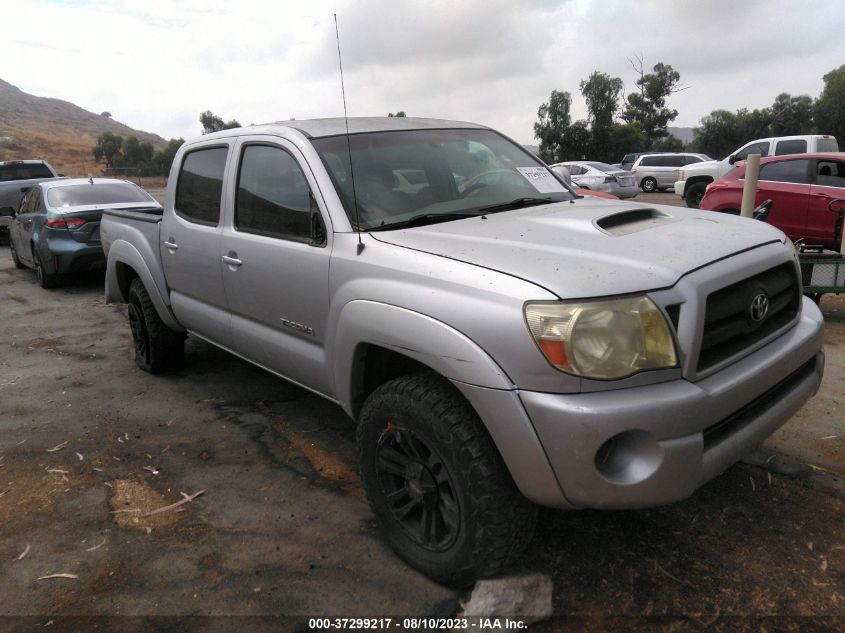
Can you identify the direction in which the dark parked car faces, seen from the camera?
facing away from the viewer and to the left of the viewer

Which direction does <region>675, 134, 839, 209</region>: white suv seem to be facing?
to the viewer's left

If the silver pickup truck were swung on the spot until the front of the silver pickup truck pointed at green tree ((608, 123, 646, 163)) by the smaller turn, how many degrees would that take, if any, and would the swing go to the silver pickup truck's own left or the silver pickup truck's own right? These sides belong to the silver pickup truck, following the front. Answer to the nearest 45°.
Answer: approximately 135° to the silver pickup truck's own left

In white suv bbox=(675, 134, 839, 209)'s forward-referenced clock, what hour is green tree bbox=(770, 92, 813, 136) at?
The green tree is roughly at 3 o'clock from the white suv.

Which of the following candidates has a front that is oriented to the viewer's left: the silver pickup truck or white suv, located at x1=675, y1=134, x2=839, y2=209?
the white suv

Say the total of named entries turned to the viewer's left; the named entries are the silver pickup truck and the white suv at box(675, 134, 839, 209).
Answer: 1

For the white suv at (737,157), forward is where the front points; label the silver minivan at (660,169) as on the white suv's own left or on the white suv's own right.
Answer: on the white suv's own right

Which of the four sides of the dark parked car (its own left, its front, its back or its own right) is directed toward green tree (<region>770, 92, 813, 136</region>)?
right

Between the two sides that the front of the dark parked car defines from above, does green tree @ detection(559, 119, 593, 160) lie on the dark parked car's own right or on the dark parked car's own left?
on the dark parked car's own right

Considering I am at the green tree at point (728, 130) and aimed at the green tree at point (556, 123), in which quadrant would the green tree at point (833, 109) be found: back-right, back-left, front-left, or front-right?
back-left
